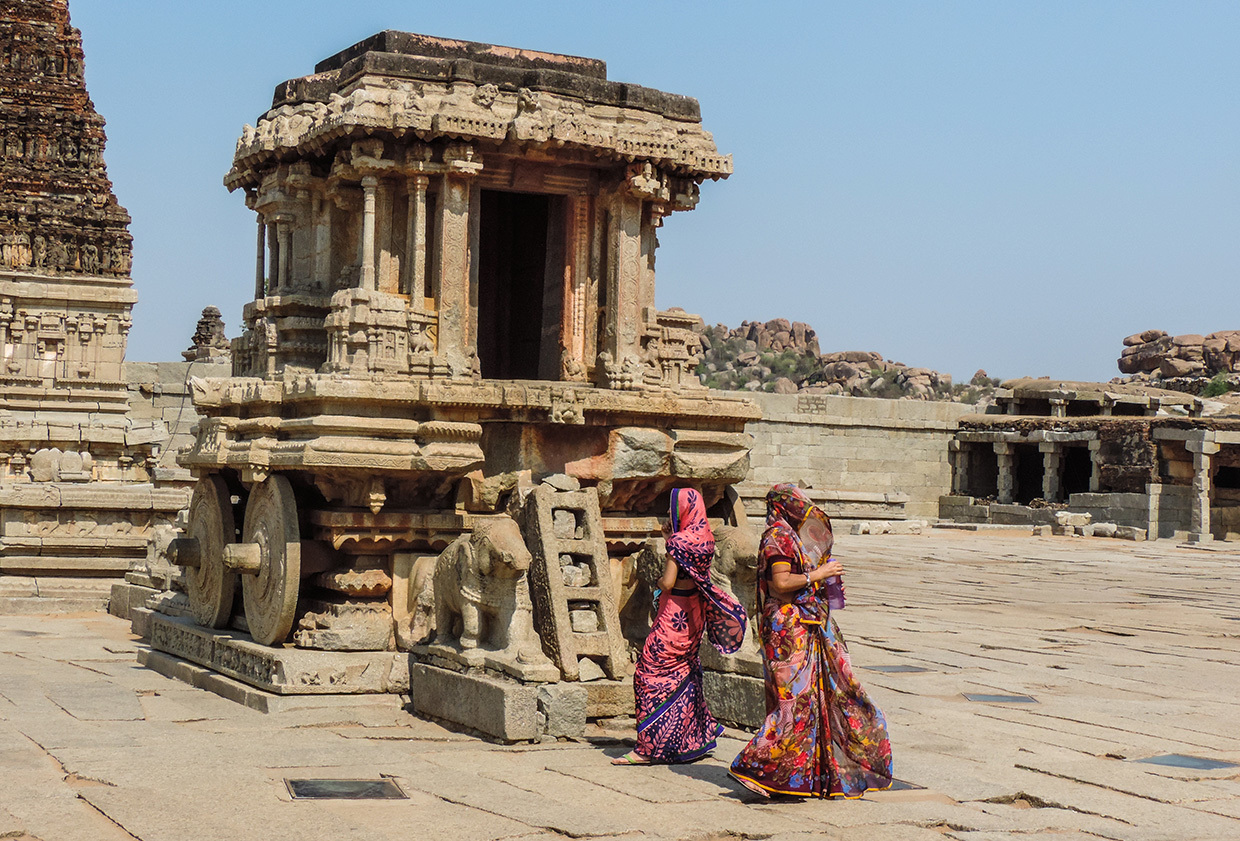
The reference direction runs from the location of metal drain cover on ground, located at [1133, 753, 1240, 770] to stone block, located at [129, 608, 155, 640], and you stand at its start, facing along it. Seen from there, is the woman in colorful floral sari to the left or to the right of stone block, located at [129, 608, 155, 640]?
left

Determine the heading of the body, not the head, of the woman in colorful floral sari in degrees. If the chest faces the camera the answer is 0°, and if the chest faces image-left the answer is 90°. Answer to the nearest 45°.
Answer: approximately 315°

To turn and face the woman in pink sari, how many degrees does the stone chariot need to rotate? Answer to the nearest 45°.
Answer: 0° — it already faces them

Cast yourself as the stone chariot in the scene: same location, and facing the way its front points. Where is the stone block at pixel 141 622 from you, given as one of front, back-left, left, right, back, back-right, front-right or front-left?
back

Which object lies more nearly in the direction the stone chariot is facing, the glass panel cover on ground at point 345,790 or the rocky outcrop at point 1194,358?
the glass panel cover on ground

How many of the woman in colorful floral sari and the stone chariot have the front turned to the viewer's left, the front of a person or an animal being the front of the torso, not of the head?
0

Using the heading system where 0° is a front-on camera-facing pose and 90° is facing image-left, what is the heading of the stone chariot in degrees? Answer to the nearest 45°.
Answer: approximately 315°

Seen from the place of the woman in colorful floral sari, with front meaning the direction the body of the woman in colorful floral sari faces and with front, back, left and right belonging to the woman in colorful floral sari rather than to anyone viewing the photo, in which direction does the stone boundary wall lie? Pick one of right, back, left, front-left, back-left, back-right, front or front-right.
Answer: back-left

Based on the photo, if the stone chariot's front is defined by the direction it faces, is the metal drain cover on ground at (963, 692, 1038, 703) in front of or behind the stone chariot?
in front

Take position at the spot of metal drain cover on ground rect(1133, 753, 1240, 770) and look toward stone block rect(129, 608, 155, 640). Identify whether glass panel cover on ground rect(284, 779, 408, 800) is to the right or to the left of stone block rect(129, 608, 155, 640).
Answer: left

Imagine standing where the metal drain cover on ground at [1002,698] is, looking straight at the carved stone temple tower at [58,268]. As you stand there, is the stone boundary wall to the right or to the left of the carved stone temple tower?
right
